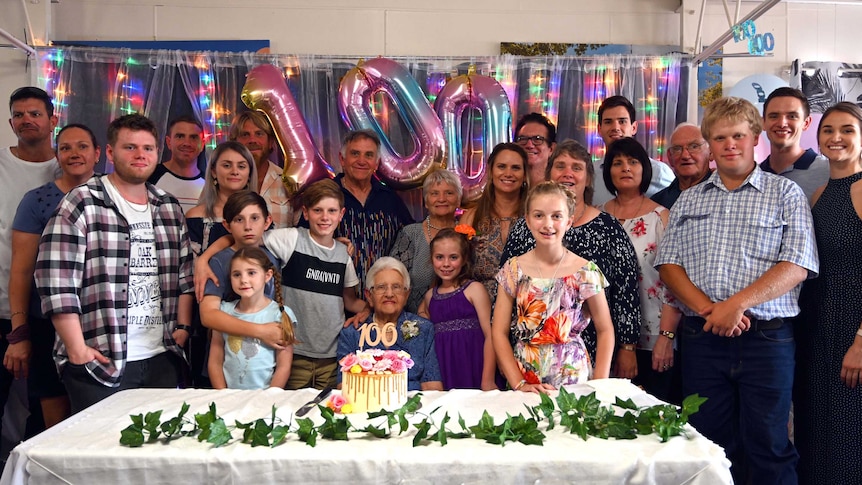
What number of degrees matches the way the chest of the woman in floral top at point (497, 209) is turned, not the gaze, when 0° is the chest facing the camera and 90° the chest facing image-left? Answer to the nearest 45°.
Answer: approximately 0°

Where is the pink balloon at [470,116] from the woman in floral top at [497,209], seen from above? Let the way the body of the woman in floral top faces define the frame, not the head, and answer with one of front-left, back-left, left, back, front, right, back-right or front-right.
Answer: back

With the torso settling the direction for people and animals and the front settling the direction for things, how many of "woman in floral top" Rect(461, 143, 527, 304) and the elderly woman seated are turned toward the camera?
2

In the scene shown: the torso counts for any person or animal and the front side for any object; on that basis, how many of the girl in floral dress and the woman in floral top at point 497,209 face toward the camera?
2

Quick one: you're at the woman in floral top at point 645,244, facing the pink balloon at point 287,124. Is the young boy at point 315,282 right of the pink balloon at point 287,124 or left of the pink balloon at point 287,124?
left

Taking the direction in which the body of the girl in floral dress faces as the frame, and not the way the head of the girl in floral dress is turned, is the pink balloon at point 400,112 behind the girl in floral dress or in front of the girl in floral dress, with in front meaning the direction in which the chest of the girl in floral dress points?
behind
